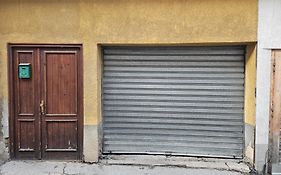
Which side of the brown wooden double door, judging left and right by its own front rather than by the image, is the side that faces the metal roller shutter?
left

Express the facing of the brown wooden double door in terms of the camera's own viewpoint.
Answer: facing the viewer

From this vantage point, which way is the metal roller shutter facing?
toward the camera

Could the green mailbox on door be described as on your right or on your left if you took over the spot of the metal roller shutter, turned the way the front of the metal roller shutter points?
on your right

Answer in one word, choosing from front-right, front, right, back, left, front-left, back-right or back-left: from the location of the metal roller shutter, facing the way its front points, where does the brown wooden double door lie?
right

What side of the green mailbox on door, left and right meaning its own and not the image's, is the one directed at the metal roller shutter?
left
